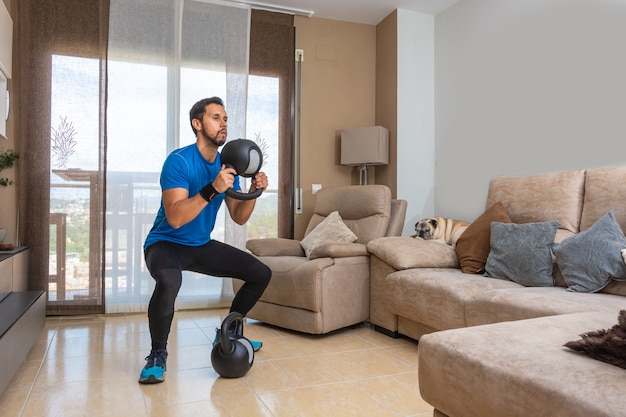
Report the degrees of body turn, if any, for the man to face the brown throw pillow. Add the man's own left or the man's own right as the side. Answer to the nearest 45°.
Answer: approximately 45° to the man's own left

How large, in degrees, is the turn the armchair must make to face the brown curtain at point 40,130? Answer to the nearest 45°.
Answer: approximately 45° to its right

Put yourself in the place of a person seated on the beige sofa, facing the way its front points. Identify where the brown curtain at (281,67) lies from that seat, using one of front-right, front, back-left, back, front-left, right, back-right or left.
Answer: right

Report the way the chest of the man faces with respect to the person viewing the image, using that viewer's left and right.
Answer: facing the viewer and to the right of the viewer

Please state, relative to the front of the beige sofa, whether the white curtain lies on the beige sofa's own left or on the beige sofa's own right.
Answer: on the beige sofa's own right

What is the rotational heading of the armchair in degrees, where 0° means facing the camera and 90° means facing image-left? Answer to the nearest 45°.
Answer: approximately 45°

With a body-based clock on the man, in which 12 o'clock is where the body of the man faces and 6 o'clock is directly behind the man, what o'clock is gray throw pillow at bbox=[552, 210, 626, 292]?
The gray throw pillow is roughly at 11 o'clock from the man.

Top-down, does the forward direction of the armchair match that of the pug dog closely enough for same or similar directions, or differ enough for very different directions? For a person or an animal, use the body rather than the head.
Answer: same or similar directions

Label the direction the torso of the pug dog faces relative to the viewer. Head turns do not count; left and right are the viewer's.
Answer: facing the viewer and to the left of the viewer

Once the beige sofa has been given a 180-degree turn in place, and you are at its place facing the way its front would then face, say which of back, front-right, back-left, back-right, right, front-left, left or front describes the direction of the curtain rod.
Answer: left

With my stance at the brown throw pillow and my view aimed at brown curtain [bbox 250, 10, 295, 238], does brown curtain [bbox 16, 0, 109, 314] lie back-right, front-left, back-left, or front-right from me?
front-left

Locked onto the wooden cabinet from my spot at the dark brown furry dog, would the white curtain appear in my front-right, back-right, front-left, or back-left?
front-right

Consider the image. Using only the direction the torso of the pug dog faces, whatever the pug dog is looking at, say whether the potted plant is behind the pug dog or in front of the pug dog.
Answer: in front
